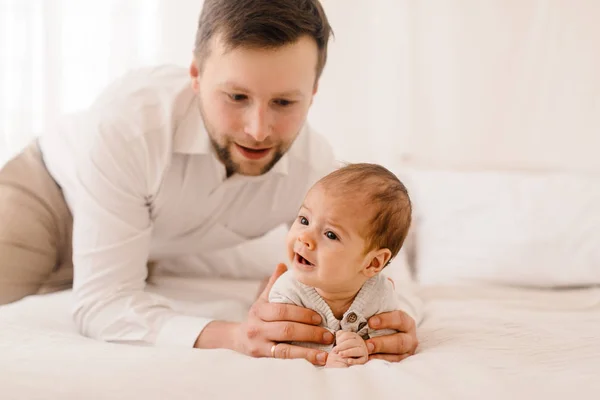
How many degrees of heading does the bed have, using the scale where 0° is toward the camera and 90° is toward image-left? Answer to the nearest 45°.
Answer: approximately 0°

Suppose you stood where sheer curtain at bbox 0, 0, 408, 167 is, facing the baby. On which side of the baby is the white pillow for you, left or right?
left

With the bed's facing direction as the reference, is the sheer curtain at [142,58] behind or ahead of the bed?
behind
